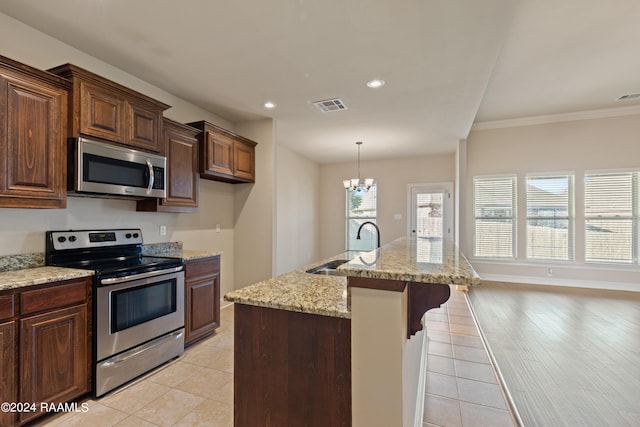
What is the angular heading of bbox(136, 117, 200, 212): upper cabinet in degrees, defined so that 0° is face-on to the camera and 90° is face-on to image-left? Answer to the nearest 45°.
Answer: approximately 315°

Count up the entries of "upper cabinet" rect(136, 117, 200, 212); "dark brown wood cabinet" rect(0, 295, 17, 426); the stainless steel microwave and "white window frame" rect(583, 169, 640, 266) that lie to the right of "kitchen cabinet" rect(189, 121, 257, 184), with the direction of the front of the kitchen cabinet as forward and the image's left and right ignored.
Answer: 3

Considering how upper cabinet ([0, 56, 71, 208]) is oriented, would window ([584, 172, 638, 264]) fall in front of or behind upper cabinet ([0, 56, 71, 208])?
in front

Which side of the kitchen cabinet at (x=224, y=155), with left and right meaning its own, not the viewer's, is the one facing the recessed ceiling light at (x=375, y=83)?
front

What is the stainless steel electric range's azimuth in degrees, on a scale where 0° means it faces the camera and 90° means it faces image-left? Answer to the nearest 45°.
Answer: approximately 315°

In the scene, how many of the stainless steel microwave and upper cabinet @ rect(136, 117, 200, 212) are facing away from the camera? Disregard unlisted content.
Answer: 0

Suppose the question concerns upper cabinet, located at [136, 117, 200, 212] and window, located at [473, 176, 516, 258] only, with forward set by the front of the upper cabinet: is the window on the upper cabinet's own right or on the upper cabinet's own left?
on the upper cabinet's own left

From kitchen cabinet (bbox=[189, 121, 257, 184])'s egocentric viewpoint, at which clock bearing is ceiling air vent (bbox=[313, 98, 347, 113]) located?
The ceiling air vent is roughly at 11 o'clock from the kitchen cabinet.
